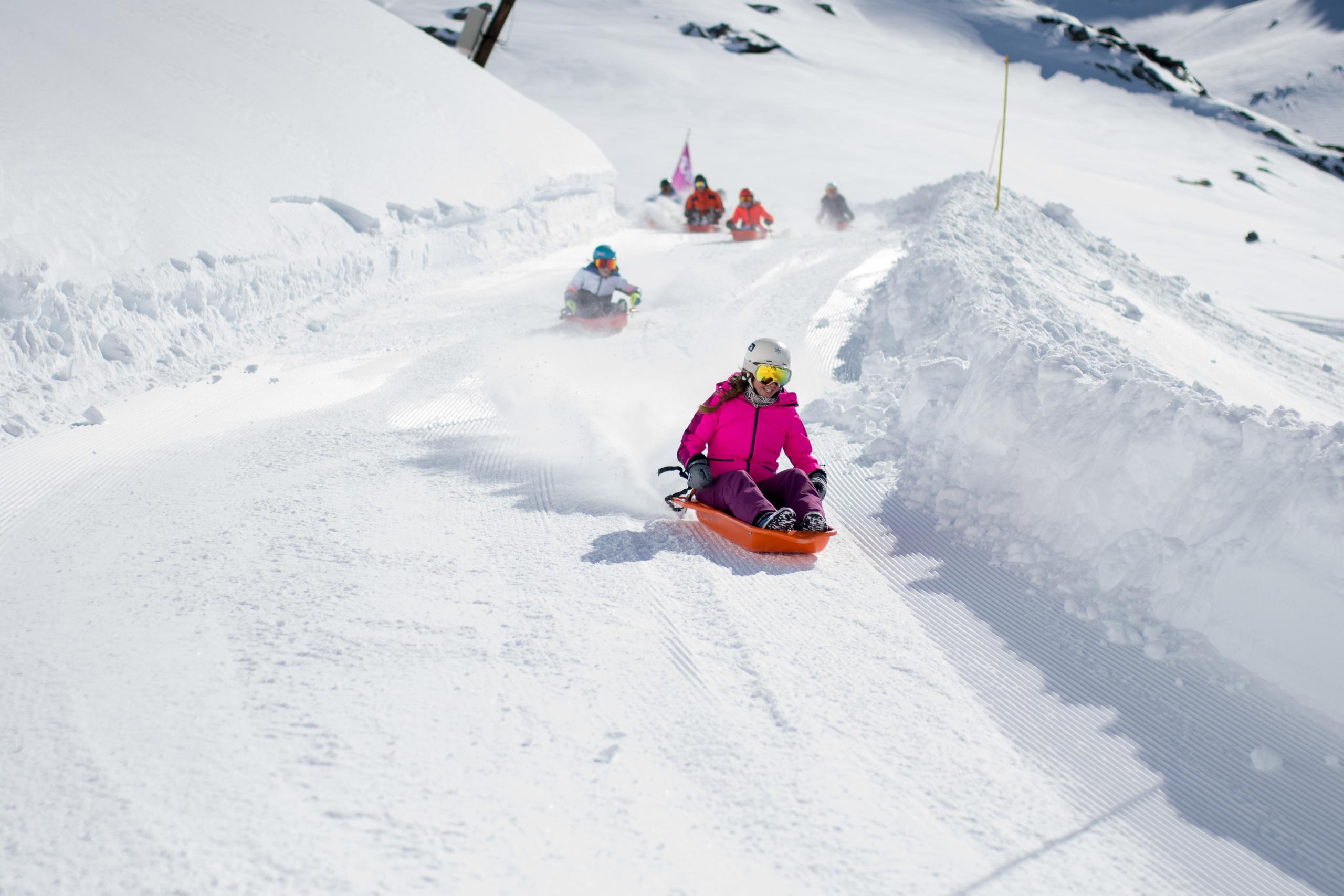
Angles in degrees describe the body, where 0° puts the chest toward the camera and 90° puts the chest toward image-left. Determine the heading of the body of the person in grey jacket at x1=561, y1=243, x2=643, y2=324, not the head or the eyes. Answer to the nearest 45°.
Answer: approximately 0°

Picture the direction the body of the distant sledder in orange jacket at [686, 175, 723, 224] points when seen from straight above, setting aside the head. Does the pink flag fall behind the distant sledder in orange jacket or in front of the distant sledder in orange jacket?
behind

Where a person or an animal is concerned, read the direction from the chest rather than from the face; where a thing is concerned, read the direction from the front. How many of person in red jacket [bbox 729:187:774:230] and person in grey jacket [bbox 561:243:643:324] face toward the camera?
2

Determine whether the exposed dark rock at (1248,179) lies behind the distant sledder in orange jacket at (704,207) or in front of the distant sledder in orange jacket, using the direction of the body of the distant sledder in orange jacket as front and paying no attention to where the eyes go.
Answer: behind

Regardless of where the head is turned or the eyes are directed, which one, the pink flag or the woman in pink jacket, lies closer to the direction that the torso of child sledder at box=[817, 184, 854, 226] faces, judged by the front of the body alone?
the woman in pink jacket

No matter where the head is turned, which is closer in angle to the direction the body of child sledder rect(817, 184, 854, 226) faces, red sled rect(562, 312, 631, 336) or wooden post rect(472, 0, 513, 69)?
the red sled

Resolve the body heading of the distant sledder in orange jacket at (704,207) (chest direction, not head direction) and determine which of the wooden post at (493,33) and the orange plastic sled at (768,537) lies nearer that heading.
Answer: the orange plastic sled
